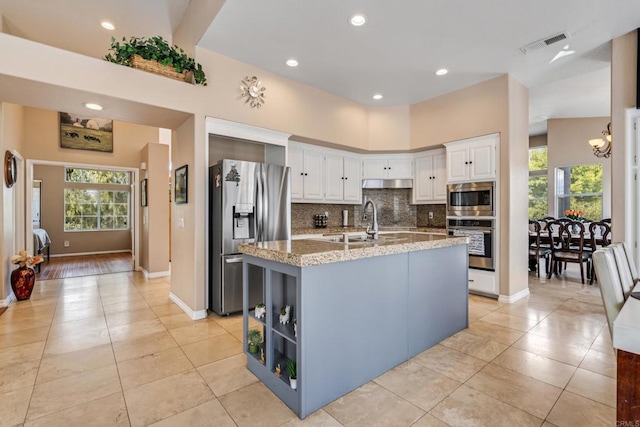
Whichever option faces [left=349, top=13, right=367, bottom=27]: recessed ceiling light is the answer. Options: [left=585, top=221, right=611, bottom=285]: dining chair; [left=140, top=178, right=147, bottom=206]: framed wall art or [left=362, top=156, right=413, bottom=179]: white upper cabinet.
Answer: the white upper cabinet

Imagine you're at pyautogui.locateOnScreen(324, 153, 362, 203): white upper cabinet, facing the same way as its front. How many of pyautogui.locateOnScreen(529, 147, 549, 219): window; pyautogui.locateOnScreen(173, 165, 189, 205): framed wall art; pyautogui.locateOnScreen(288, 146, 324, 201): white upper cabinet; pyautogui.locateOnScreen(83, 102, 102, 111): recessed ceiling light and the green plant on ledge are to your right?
4

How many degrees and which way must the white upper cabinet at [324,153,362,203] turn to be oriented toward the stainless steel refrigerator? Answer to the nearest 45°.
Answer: approximately 90° to its right

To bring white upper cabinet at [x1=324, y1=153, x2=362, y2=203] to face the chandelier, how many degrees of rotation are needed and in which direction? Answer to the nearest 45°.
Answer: approximately 45° to its left

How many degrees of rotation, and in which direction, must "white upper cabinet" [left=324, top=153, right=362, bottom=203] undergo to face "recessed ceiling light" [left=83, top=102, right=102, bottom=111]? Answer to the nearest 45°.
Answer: approximately 90° to its right

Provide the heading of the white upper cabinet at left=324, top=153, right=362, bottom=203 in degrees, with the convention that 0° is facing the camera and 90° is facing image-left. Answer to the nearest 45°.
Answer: approximately 315°

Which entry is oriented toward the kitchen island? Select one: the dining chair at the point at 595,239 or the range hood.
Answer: the range hood

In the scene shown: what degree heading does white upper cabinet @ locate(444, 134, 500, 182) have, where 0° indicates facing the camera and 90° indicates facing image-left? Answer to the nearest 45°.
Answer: approximately 45°

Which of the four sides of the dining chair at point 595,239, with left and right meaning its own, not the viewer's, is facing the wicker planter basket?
left

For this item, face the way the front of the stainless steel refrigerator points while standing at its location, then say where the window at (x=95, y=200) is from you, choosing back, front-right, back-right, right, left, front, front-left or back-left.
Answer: back
